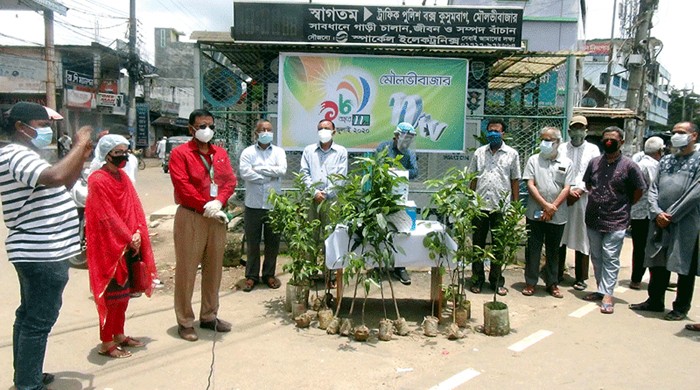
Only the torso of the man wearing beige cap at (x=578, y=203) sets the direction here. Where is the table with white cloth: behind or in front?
in front

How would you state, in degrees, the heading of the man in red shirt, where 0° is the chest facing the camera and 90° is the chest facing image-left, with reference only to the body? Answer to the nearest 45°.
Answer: approximately 315°

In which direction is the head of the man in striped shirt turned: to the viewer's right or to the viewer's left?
to the viewer's right

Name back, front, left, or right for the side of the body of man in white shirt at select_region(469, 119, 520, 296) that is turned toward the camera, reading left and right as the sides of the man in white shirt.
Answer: front

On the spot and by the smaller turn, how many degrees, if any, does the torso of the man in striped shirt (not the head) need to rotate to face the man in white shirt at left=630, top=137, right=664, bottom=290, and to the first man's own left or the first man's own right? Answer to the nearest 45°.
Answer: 0° — they already face them

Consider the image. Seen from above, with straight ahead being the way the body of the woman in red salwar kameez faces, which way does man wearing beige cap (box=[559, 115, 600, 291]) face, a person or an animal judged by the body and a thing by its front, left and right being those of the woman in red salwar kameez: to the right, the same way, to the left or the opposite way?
to the right

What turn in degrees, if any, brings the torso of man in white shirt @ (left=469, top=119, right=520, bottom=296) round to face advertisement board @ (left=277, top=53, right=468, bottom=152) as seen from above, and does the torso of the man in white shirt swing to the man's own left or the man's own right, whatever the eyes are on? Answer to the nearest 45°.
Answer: approximately 135° to the man's own right

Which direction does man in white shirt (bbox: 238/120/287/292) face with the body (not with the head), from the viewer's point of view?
toward the camera

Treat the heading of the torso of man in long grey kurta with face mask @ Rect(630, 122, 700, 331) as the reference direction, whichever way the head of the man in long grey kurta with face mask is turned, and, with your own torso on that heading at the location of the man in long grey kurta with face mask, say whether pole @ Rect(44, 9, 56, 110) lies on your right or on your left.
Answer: on your right

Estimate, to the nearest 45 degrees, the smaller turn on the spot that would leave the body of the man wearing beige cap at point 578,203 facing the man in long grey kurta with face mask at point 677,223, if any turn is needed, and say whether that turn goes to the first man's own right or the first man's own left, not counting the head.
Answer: approximately 45° to the first man's own left

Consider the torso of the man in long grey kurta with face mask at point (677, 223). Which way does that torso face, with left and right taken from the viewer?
facing the viewer and to the left of the viewer

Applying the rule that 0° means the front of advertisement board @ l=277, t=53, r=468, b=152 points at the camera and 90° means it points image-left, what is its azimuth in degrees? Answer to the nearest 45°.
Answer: approximately 0°

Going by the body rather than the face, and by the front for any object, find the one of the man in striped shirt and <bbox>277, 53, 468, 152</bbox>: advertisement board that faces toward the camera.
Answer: the advertisement board
